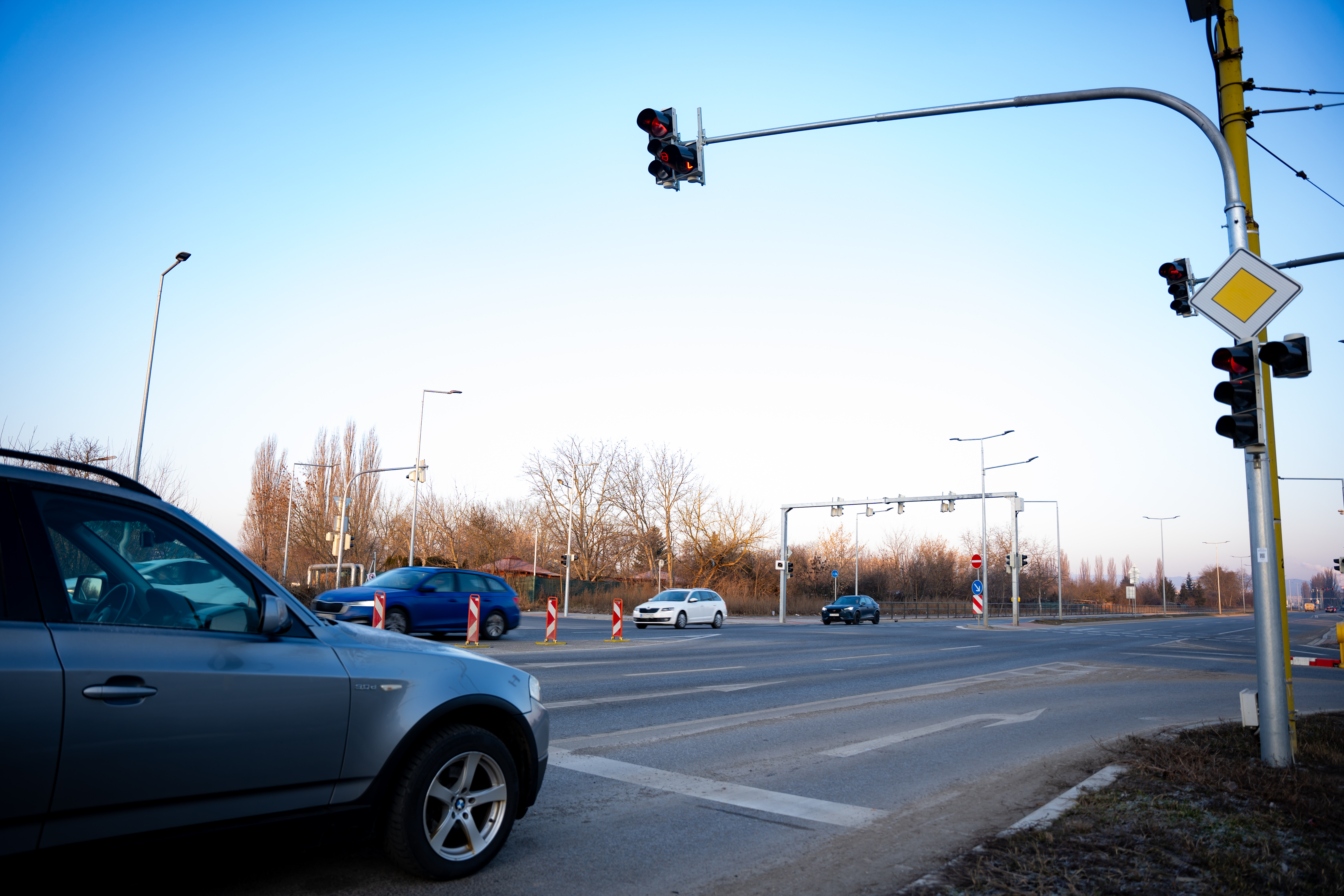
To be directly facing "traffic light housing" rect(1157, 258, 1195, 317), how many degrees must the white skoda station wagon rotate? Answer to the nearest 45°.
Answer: approximately 45° to its left

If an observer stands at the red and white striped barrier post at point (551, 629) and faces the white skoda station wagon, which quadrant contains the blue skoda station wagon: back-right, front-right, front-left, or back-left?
front-left

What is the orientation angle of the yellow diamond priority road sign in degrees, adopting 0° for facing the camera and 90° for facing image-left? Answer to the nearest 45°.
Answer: approximately 0°

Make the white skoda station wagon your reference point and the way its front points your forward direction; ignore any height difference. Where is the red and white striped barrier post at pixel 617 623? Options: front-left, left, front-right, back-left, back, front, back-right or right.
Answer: front-left

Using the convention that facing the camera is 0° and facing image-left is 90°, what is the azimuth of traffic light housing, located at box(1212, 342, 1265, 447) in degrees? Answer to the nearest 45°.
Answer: approximately 45°

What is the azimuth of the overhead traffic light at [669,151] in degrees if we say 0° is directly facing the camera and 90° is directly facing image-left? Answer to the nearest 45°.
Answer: approximately 45°

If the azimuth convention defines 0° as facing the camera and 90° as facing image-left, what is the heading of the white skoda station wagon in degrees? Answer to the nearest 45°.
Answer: approximately 45°

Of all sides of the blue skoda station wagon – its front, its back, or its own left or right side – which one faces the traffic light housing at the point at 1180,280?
left

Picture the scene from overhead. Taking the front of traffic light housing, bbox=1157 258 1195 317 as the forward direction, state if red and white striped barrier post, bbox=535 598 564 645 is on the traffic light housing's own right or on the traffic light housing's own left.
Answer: on the traffic light housing's own right

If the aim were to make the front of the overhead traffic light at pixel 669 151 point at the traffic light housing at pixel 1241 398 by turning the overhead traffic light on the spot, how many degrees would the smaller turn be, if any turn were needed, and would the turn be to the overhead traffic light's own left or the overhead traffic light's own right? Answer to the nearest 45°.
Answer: approximately 135° to the overhead traffic light's own left

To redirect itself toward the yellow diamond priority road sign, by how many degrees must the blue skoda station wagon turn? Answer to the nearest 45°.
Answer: approximately 90° to its left

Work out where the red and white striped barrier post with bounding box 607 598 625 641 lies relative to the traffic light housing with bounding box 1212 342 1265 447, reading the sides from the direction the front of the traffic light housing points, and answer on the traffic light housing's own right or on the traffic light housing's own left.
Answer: on the traffic light housing's own right

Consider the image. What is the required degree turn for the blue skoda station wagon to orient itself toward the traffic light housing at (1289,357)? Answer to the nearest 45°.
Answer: approximately 90° to its left
